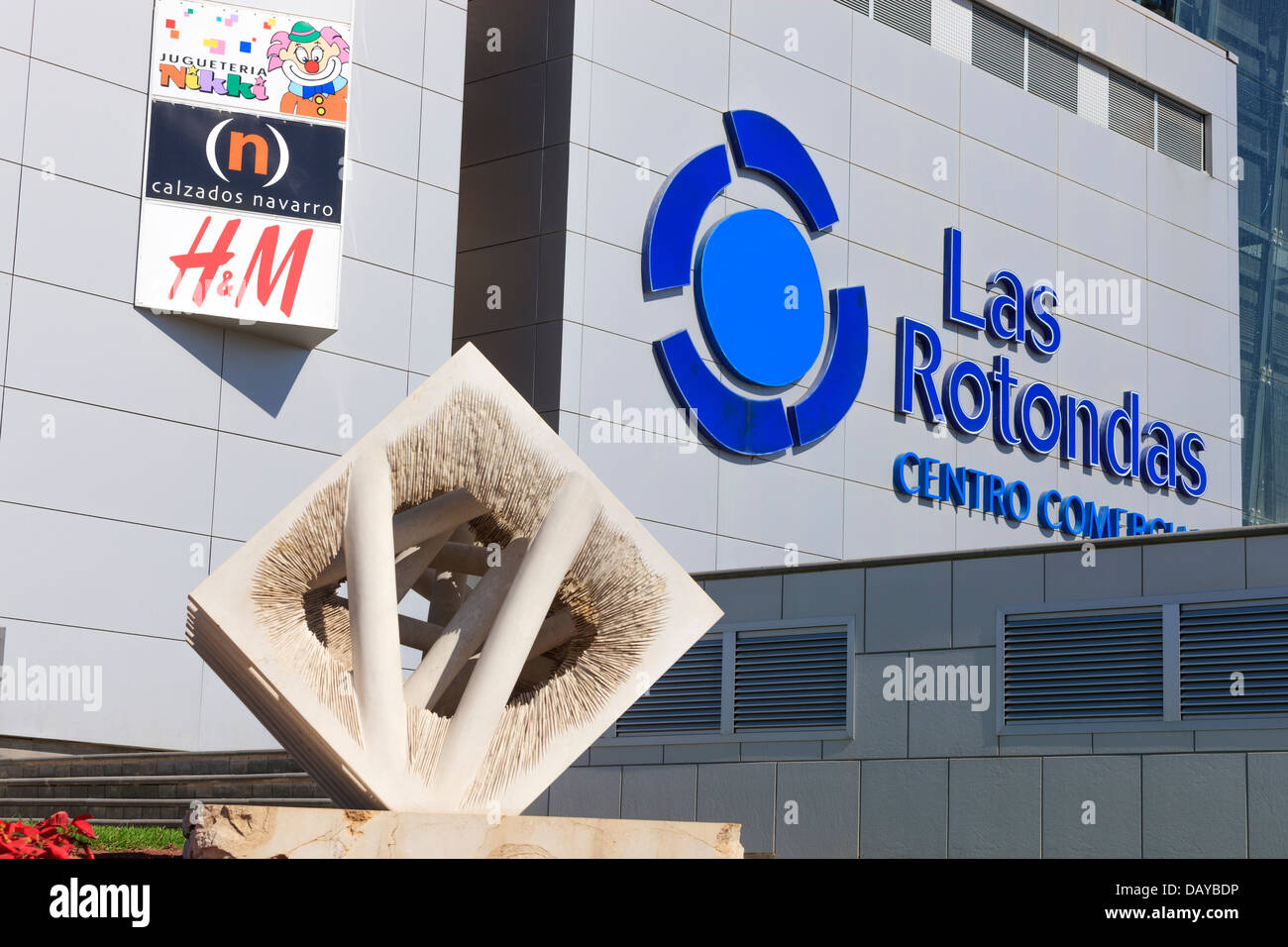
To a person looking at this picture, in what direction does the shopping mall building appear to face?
facing the viewer and to the right of the viewer
